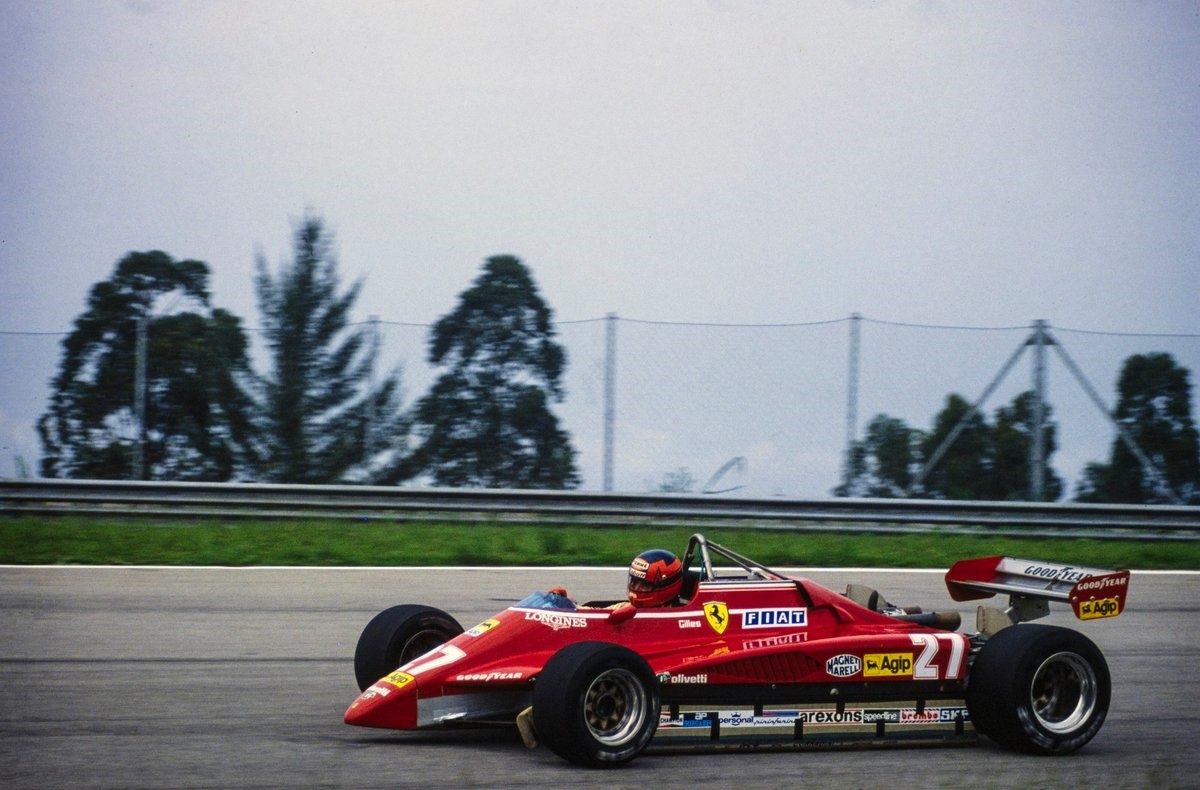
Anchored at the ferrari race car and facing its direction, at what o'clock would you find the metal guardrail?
The metal guardrail is roughly at 4 o'clock from the ferrari race car.

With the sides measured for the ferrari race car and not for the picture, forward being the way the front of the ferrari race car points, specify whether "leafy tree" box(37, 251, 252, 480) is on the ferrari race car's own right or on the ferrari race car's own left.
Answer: on the ferrari race car's own right

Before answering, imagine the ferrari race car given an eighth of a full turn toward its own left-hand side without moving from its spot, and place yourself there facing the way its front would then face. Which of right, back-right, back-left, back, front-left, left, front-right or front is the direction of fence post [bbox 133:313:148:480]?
back-right

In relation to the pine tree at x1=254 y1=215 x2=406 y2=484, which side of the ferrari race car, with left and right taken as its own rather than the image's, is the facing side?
right

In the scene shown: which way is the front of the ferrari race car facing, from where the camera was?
facing the viewer and to the left of the viewer

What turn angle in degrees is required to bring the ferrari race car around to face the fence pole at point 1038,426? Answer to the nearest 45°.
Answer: approximately 135° to its right

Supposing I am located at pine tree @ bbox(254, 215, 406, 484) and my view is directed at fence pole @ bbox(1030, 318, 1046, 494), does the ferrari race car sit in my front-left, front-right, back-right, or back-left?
front-right
